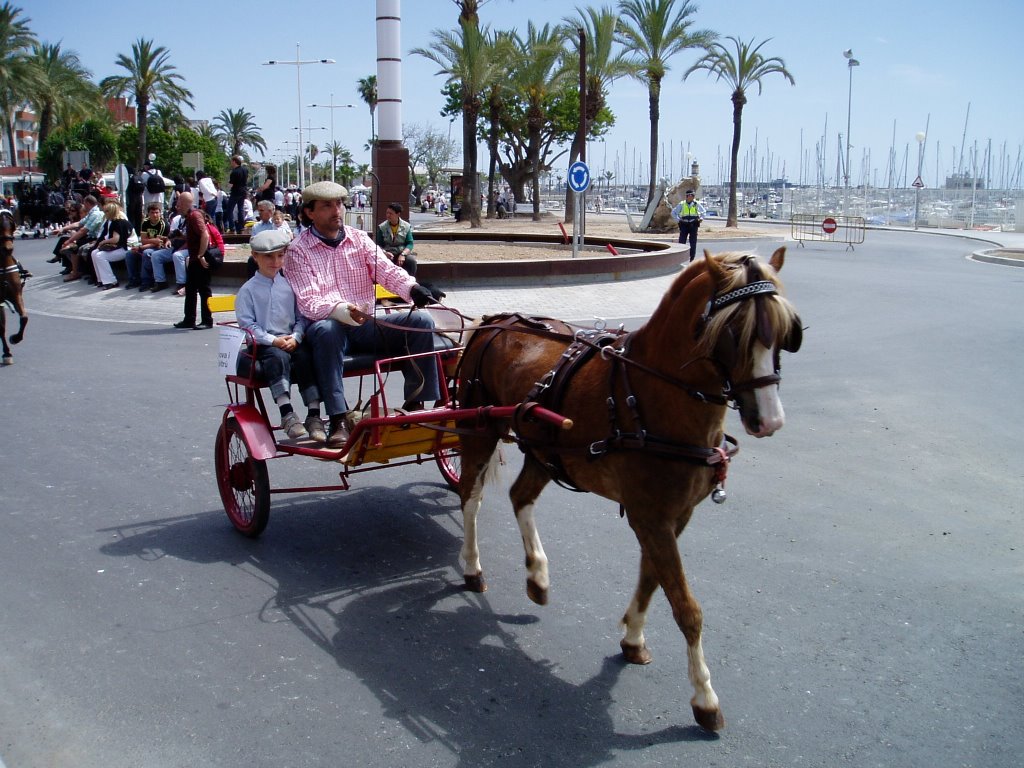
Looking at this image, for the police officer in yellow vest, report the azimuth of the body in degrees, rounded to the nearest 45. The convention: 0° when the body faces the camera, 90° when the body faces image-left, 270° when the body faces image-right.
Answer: approximately 0°

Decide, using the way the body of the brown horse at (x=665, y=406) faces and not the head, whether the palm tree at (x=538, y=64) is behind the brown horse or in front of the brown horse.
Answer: behind

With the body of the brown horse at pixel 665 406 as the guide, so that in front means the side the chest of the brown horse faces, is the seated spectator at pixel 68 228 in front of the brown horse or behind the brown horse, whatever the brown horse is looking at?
behind

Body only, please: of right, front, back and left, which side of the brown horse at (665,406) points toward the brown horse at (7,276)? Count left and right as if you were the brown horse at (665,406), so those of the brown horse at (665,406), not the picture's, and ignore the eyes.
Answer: back

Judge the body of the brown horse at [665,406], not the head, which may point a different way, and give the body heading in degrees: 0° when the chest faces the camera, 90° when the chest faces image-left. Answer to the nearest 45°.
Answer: approximately 315°

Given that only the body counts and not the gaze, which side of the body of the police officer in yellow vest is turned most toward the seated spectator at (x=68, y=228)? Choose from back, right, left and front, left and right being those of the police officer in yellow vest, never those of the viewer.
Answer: right

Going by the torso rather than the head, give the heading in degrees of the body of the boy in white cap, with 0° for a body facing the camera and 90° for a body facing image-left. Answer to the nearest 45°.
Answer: approximately 315°

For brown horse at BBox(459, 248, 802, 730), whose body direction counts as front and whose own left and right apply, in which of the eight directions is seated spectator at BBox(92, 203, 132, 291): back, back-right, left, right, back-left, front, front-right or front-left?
back

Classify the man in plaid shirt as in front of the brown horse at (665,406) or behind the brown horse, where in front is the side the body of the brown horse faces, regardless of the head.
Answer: behind
